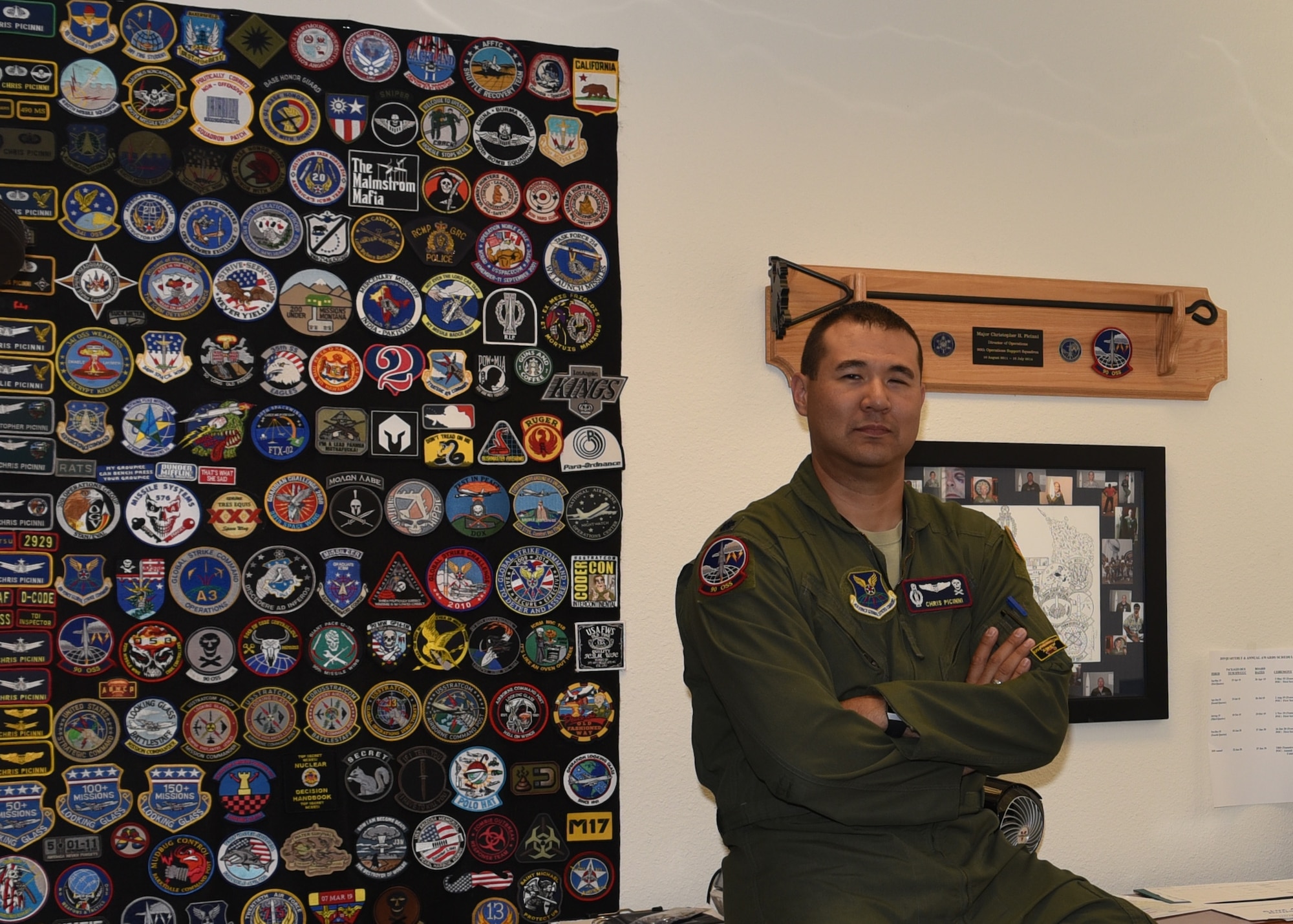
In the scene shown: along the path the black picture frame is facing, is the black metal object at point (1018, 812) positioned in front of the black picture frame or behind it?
in front

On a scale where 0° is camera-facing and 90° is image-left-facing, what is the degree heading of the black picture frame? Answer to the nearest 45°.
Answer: approximately 0°

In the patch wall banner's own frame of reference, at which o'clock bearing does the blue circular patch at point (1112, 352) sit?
The blue circular patch is roughly at 9 o'clock from the patch wall banner.

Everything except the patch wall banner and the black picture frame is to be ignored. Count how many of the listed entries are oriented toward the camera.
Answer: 2

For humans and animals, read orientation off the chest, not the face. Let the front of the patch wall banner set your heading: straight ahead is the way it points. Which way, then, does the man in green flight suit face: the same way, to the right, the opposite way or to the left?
the same way

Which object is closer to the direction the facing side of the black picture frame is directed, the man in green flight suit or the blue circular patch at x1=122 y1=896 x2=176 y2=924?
the man in green flight suit

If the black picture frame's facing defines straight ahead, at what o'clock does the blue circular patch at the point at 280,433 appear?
The blue circular patch is roughly at 2 o'clock from the black picture frame.

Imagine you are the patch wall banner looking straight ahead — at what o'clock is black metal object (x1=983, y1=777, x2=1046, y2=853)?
The black metal object is roughly at 10 o'clock from the patch wall banner.

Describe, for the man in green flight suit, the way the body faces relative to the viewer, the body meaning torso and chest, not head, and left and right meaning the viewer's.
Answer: facing the viewer and to the right of the viewer

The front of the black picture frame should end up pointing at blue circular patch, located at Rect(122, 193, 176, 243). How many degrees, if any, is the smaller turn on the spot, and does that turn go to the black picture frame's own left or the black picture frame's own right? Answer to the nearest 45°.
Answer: approximately 45° to the black picture frame's own right
